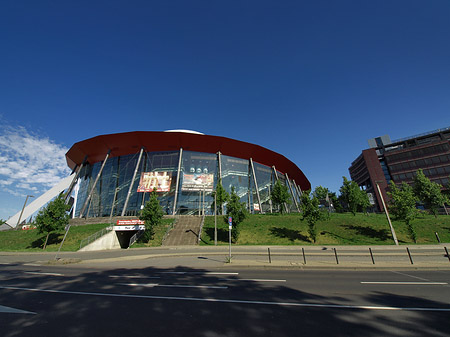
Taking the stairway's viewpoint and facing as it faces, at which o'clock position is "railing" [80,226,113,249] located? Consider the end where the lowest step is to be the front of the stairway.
The railing is roughly at 3 o'clock from the stairway.

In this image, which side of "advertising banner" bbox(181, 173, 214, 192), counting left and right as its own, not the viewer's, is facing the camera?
front

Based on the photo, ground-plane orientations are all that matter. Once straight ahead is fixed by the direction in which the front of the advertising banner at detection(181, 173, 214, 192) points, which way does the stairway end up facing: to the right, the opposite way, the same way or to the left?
the same way

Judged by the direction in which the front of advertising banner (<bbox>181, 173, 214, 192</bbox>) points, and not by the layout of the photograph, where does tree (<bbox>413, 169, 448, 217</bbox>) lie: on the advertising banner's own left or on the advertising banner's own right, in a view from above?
on the advertising banner's own left

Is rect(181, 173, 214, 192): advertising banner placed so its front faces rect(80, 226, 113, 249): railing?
no

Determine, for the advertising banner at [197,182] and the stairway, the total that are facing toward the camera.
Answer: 2

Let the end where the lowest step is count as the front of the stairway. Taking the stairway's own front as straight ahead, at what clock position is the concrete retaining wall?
The concrete retaining wall is roughly at 3 o'clock from the stairway.

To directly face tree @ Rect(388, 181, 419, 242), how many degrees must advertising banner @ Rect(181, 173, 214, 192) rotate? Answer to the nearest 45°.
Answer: approximately 45° to its left

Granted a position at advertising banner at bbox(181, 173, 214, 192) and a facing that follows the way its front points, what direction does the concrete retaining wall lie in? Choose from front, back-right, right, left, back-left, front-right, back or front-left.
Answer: front-right

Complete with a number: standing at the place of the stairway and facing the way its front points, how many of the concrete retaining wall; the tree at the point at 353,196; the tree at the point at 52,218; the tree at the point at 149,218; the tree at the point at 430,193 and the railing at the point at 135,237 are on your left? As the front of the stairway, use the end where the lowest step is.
2

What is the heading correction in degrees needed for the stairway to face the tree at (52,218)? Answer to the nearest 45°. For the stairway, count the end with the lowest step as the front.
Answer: approximately 90° to its right

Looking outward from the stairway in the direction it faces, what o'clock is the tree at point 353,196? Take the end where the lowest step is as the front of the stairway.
The tree is roughly at 9 o'clock from the stairway.

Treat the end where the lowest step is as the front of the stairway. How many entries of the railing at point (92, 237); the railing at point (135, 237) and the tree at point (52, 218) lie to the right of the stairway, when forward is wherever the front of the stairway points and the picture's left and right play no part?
3

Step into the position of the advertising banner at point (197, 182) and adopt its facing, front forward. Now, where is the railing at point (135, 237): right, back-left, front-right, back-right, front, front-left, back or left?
front-right

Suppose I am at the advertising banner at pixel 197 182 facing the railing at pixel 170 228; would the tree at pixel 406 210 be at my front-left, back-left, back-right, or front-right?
front-left
